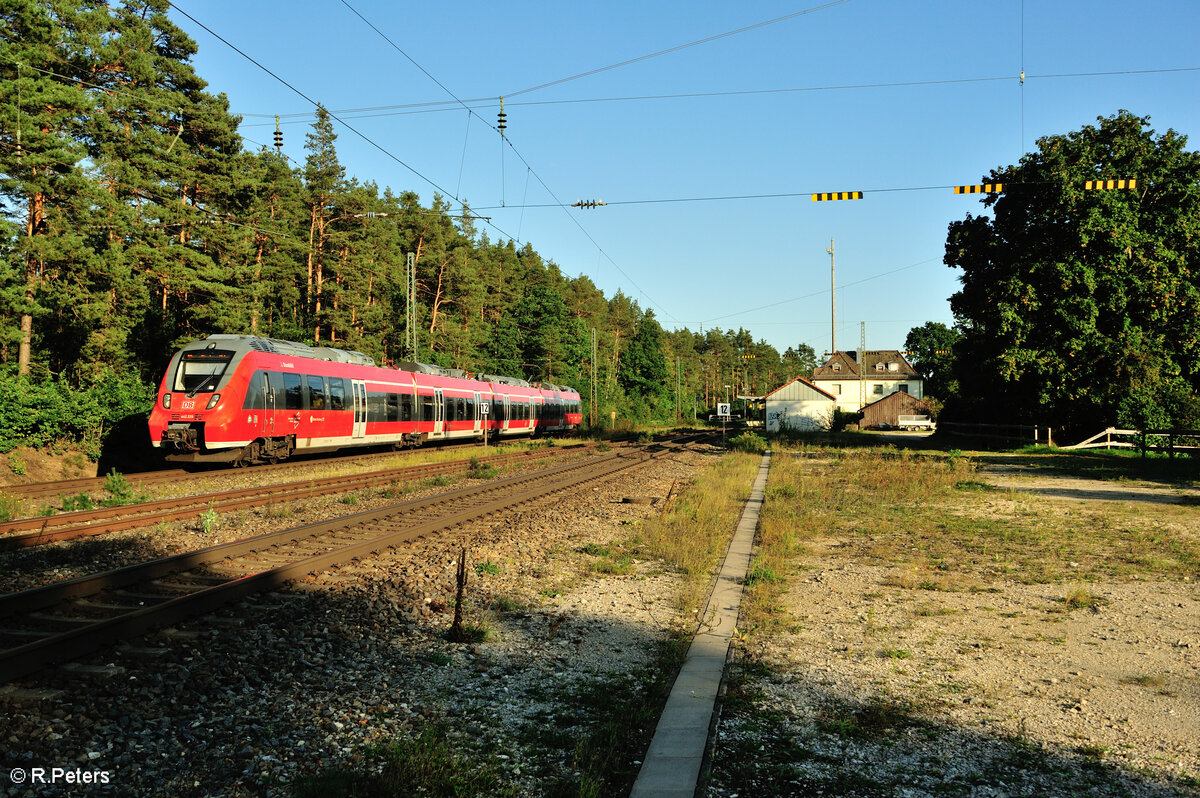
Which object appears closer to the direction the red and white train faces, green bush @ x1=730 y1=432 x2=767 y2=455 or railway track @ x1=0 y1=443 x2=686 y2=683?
the railway track

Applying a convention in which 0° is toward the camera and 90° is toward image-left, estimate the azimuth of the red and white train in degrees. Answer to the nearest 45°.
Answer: approximately 45°

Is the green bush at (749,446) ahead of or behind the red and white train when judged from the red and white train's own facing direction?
behind

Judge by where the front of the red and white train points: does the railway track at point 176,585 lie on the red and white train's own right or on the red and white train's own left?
on the red and white train's own left

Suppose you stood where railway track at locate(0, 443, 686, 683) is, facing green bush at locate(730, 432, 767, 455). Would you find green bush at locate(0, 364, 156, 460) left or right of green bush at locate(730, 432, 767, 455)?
left

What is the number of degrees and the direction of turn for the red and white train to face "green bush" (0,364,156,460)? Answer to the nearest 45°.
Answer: approximately 45° to its right
